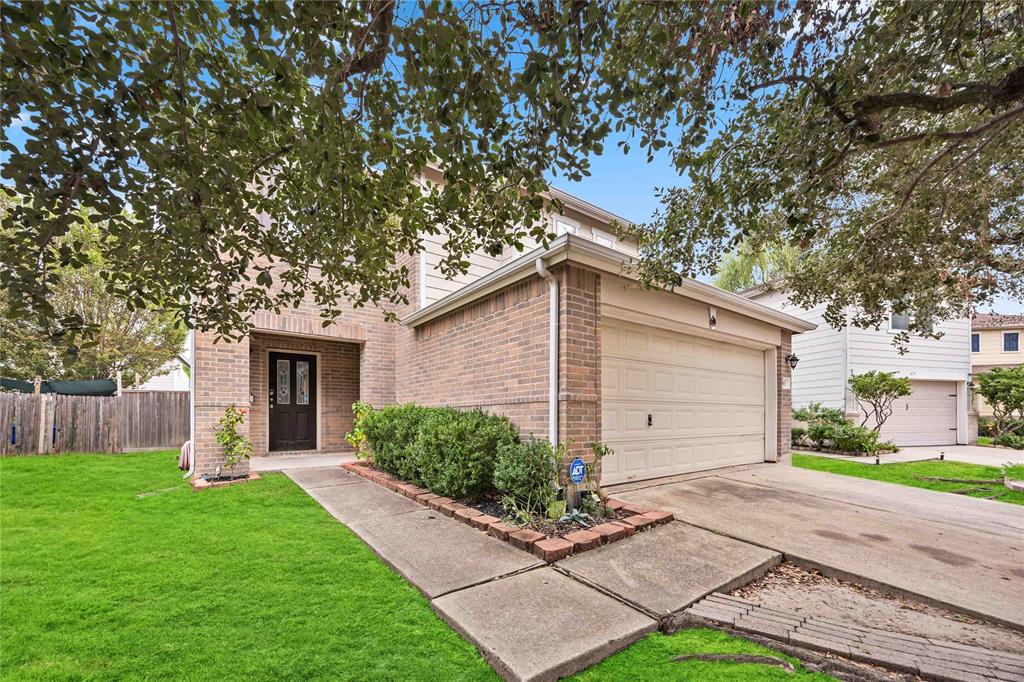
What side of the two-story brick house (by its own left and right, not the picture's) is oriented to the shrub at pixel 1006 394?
left

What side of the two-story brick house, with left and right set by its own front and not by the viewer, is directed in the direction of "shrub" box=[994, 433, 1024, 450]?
left

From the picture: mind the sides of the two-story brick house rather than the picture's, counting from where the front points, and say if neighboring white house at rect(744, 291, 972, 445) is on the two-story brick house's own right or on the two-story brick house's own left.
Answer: on the two-story brick house's own left

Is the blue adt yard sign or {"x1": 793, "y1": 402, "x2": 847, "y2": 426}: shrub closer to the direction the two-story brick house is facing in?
the blue adt yard sign

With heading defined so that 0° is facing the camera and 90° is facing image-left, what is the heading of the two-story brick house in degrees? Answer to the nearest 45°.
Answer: approximately 315°

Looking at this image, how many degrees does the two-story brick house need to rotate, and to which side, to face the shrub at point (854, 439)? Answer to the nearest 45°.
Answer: approximately 90° to its left
